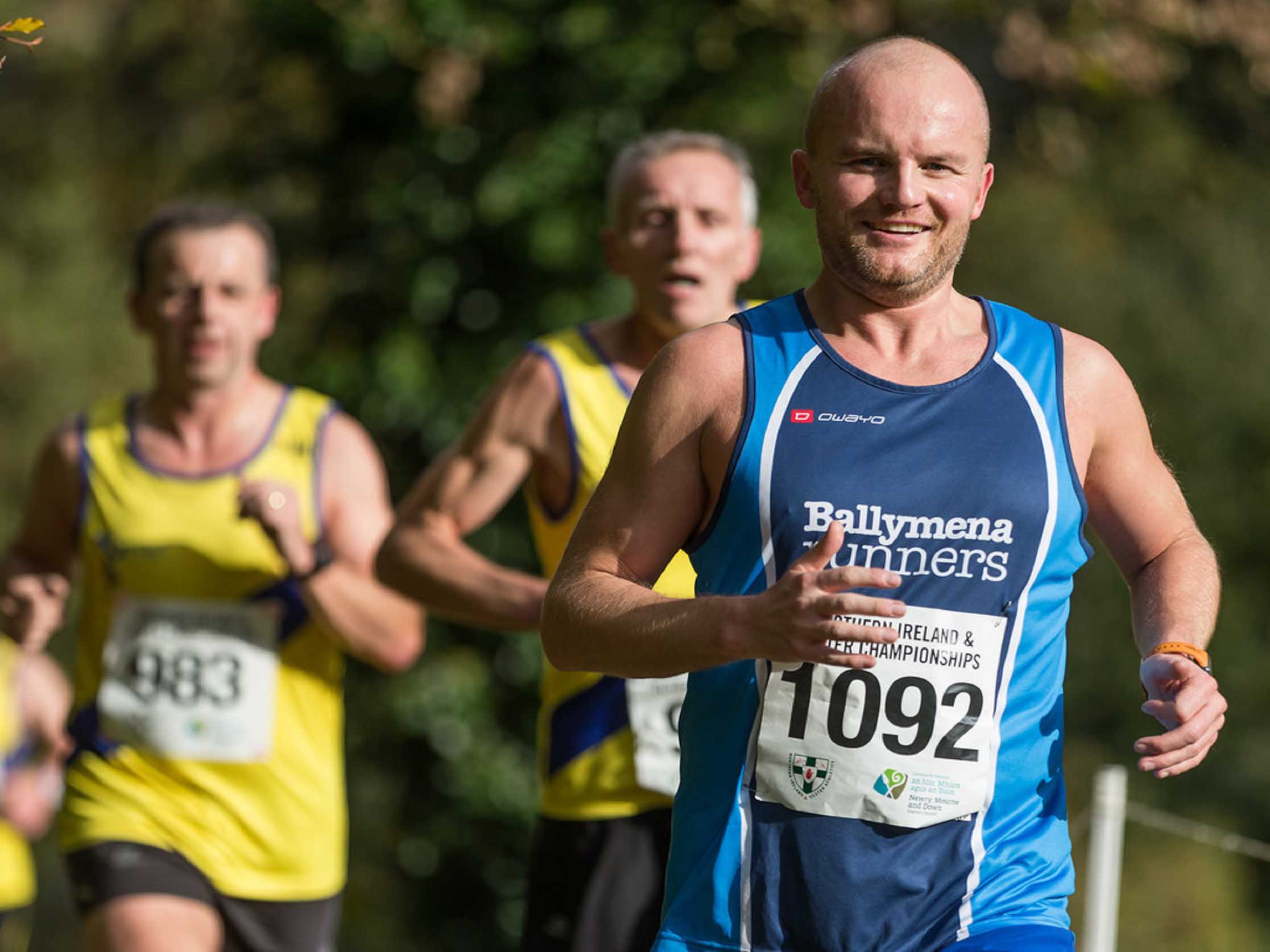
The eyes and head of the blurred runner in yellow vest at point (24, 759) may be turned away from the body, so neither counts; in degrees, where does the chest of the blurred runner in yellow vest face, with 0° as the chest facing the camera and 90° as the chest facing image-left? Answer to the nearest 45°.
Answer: approximately 0°

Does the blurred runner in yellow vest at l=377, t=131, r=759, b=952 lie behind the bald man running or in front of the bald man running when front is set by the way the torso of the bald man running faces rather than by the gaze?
behind

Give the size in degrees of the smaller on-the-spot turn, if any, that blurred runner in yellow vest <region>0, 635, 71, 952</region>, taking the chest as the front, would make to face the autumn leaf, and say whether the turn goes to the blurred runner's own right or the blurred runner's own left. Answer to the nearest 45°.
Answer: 0° — they already face it

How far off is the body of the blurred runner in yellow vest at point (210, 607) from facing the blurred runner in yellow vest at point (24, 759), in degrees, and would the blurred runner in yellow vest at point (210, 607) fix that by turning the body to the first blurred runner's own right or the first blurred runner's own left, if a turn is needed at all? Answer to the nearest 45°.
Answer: approximately 135° to the first blurred runner's own right

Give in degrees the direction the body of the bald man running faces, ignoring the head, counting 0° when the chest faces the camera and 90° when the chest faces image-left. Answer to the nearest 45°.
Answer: approximately 0°

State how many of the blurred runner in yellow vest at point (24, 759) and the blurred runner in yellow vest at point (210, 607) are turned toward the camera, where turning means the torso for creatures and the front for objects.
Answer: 2
